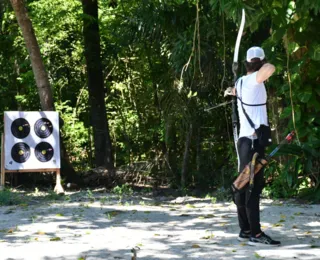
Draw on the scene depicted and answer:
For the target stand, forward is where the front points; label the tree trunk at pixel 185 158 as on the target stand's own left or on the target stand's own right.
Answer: on the target stand's own left

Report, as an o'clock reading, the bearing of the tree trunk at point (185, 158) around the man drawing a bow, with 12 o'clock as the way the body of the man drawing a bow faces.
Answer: The tree trunk is roughly at 10 o'clock from the man drawing a bow.

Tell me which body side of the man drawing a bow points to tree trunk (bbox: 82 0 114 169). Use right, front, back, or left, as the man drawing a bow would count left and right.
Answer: left

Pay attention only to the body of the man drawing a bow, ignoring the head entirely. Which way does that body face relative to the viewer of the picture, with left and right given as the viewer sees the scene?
facing away from the viewer and to the right of the viewer

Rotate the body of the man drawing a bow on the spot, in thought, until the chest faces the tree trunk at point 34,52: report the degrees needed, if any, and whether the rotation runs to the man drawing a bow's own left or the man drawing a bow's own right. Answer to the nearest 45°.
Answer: approximately 90° to the man drawing a bow's own left

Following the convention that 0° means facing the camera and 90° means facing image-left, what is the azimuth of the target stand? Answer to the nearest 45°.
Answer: approximately 0°

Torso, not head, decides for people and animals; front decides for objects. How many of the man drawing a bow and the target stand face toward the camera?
1
